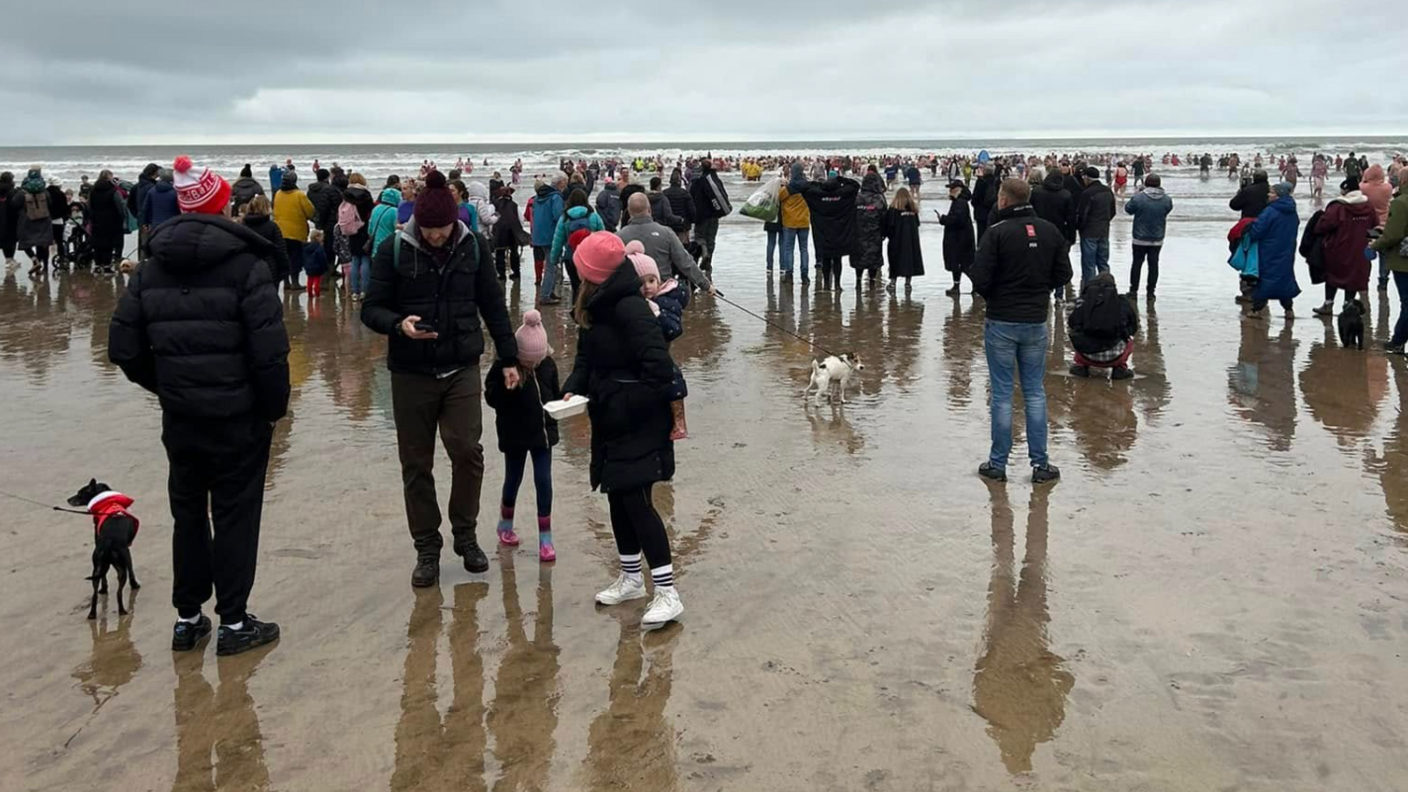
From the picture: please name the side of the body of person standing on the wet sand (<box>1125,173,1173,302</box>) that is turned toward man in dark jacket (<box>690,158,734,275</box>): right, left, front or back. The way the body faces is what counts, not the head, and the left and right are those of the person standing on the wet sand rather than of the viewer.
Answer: left

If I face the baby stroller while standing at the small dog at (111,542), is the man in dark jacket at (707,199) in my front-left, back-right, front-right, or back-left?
front-right

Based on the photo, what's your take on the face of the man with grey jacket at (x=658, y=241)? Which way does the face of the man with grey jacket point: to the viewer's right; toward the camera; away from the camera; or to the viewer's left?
away from the camera

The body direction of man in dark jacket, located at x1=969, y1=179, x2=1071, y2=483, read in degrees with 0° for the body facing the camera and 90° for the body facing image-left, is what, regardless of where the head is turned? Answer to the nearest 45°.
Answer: approximately 180°

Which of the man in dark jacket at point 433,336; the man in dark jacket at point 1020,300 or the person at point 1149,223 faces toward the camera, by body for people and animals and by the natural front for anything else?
the man in dark jacket at point 433,336

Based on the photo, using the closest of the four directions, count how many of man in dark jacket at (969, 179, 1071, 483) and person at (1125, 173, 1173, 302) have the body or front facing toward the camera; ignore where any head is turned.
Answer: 0

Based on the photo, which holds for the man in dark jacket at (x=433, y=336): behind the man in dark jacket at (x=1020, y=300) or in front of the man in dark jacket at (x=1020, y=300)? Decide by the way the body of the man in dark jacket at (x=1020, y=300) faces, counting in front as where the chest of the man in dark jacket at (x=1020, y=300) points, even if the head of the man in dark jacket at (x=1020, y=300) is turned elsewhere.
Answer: behind

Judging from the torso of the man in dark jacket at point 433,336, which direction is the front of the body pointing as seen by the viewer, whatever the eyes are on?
toward the camera

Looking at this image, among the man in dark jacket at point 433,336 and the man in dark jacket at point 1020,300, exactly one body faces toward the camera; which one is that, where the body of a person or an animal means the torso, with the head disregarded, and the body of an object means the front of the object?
the man in dark jacket at point 433,336

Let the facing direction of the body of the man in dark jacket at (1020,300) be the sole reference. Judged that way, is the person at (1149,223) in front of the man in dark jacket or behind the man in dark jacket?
in front

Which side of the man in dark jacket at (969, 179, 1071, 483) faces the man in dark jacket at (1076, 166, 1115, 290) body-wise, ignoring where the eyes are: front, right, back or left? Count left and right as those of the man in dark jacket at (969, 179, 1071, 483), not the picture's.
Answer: front

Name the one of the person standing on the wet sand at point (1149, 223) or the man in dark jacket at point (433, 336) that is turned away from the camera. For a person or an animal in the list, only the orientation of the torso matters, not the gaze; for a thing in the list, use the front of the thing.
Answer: the person standing on the wet sand

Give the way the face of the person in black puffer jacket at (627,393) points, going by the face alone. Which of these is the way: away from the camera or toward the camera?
away from the camera

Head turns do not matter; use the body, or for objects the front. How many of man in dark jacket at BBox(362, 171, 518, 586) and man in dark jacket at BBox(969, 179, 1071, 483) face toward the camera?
1

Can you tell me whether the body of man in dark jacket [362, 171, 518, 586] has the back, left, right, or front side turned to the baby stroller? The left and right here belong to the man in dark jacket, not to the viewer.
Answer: back

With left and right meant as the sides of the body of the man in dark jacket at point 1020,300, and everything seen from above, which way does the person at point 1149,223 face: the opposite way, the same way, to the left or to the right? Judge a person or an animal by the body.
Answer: the same way

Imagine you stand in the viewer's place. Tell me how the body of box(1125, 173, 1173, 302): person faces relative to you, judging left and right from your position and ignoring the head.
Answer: facing away from the viewer

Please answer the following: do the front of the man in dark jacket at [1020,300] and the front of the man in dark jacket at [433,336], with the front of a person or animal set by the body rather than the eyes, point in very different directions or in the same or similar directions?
very different directions

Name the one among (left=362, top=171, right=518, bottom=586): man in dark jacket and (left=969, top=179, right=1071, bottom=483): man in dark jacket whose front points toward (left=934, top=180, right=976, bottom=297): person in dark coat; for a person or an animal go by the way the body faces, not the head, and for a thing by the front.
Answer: (left=969, top=179, right=1071, bottom=483): man in dark jacket
